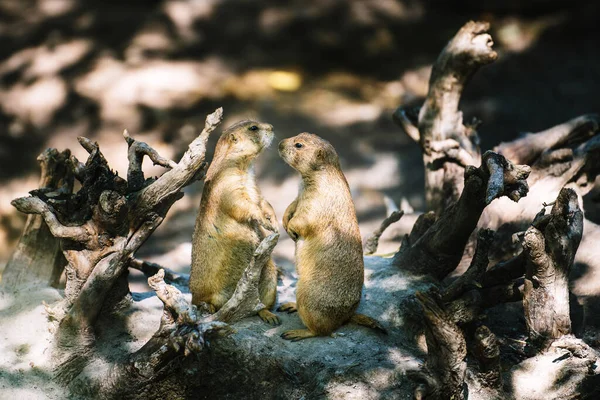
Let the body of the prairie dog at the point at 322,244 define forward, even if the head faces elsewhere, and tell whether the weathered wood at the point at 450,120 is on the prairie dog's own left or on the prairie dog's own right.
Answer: on the prairie dog's own right

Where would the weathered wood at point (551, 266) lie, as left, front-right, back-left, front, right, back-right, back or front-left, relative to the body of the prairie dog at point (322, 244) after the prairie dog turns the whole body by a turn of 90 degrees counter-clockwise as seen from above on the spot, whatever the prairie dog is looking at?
left

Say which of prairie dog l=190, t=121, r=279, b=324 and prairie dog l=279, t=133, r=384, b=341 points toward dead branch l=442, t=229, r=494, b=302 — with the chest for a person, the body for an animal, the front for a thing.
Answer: prairie dog l=190, t=121, r=279, b=324

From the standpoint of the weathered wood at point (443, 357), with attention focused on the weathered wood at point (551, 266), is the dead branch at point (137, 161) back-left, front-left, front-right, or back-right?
back-left

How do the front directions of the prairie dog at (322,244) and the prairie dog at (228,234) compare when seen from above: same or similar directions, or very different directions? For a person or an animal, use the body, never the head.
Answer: very different directions

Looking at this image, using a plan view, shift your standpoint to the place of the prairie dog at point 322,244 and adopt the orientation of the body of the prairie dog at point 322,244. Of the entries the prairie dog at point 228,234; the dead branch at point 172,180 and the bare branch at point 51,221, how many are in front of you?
3

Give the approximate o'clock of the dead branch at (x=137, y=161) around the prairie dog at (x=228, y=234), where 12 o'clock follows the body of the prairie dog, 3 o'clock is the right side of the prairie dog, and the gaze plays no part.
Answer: The dead branch is roughly at 7 o'clock from the prairie dog.

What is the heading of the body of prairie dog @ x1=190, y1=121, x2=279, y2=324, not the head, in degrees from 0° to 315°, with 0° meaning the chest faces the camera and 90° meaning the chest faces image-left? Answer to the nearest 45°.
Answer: approximately 270°

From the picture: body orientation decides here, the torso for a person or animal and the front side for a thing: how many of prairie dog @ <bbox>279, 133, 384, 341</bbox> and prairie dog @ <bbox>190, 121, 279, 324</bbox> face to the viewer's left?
1

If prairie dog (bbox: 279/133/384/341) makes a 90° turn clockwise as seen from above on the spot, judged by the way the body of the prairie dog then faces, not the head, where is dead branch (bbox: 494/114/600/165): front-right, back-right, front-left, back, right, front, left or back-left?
front-right

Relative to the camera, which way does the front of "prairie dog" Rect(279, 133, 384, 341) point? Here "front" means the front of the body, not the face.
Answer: to the viewer's left
